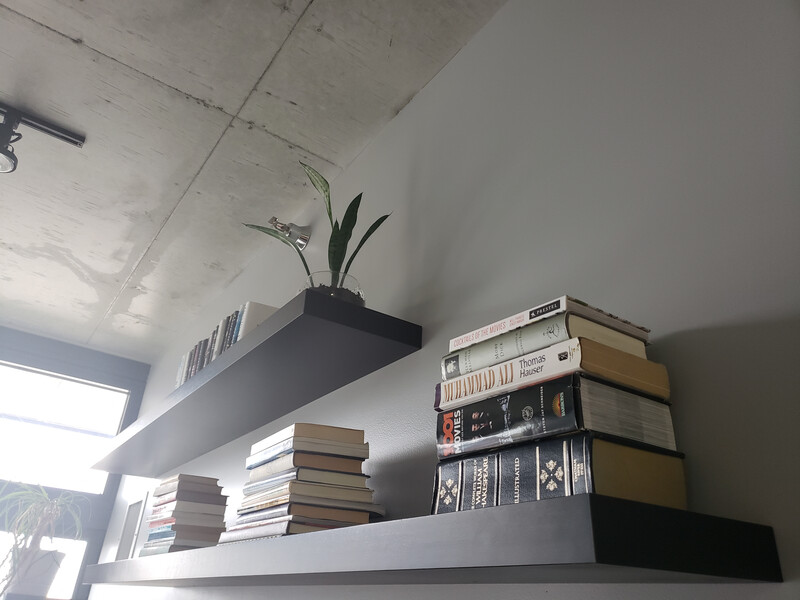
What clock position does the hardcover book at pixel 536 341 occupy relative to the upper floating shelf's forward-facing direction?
The hardcover book is roughly at 10 o'clock from the upper floating shelf.

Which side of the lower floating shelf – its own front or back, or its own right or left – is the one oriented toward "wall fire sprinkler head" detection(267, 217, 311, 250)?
right

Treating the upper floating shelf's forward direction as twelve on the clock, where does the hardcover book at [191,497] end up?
The hardcover book is roughly at 4 o'clock from the upper floating shelf.

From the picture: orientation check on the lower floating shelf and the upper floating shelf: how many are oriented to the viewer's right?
0

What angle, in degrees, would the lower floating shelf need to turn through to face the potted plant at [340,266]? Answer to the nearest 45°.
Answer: approximately 90° to its right

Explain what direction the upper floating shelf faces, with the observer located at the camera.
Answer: facing the viewer and to the left of the viewer

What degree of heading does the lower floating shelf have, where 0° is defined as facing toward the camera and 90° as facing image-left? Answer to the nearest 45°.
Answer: approximately 45°

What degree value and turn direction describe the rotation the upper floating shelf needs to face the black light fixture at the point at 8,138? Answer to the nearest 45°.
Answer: approximately 45° to its right
